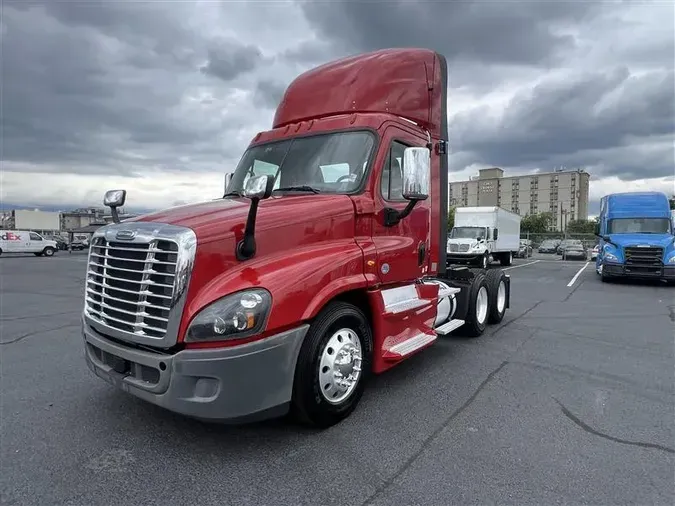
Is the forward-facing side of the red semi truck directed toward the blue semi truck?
no

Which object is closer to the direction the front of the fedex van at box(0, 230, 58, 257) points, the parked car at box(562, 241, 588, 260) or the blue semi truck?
the parked car

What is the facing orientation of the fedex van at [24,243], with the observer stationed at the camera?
facing to the right of the viewer

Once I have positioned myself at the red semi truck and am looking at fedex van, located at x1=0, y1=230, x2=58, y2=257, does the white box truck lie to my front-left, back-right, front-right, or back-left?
front-right

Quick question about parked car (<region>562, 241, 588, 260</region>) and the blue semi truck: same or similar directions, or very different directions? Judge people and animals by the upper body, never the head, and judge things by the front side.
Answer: same or similar directions

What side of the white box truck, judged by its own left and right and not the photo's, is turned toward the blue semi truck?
left

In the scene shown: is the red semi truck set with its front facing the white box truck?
no

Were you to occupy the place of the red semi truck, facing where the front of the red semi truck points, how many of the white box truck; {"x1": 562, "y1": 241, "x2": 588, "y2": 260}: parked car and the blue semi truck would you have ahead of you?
0

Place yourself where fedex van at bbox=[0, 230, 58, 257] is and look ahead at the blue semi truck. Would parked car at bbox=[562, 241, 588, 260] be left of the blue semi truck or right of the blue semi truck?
left

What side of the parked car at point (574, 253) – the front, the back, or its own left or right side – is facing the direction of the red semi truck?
front

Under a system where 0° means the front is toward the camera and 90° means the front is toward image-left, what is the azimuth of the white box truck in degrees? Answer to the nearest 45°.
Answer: approximately 45°

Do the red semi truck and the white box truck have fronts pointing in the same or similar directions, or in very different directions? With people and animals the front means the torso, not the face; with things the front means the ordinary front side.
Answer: same or similar directions

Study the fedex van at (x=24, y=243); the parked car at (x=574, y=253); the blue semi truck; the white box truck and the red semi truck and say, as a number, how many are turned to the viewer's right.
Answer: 1

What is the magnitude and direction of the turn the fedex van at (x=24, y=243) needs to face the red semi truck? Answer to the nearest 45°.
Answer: approximately 90° to its right

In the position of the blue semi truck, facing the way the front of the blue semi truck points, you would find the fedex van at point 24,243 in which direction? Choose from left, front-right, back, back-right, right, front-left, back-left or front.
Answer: right

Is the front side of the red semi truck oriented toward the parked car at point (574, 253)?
no

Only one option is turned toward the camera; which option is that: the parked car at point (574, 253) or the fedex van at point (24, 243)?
the parked car

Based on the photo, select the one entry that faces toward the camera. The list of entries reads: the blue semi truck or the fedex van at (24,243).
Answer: the blue semi truck

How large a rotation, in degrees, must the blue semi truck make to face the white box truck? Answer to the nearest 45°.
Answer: approximately 135° to its right

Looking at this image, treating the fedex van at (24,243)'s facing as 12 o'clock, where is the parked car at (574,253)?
The parked car is roughly at 1 o'clock from the fedex van.

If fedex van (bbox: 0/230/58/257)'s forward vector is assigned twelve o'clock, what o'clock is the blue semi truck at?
The blue semi truck is roughly at 2 o'clock from the fedex van.

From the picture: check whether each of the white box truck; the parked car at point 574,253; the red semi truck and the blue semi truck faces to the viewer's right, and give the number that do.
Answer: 0
